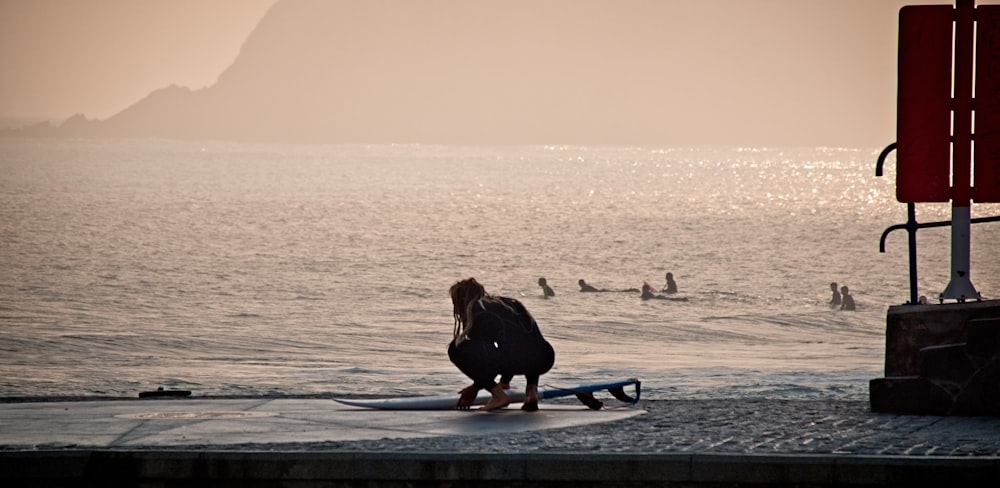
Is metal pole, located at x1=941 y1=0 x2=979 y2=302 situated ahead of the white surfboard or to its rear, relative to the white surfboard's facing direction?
to the rear

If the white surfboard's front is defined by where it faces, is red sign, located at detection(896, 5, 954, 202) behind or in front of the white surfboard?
behind

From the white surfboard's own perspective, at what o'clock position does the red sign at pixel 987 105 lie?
The red sign is roughly at 6 o'clock from the white surfboard.

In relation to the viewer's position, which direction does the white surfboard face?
facing to the left of the viewer
